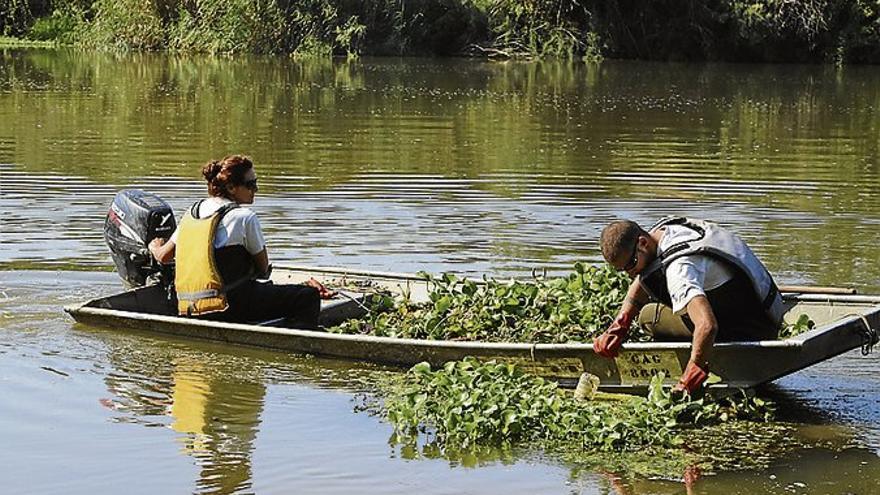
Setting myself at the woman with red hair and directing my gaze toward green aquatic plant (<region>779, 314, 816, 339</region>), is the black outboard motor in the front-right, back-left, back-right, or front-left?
back-left

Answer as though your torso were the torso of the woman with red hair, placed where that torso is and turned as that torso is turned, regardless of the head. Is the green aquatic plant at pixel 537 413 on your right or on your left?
on your right

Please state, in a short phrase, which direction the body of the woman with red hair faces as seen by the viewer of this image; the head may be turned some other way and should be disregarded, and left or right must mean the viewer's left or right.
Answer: facing away from the viewer and to the right of the viewer
